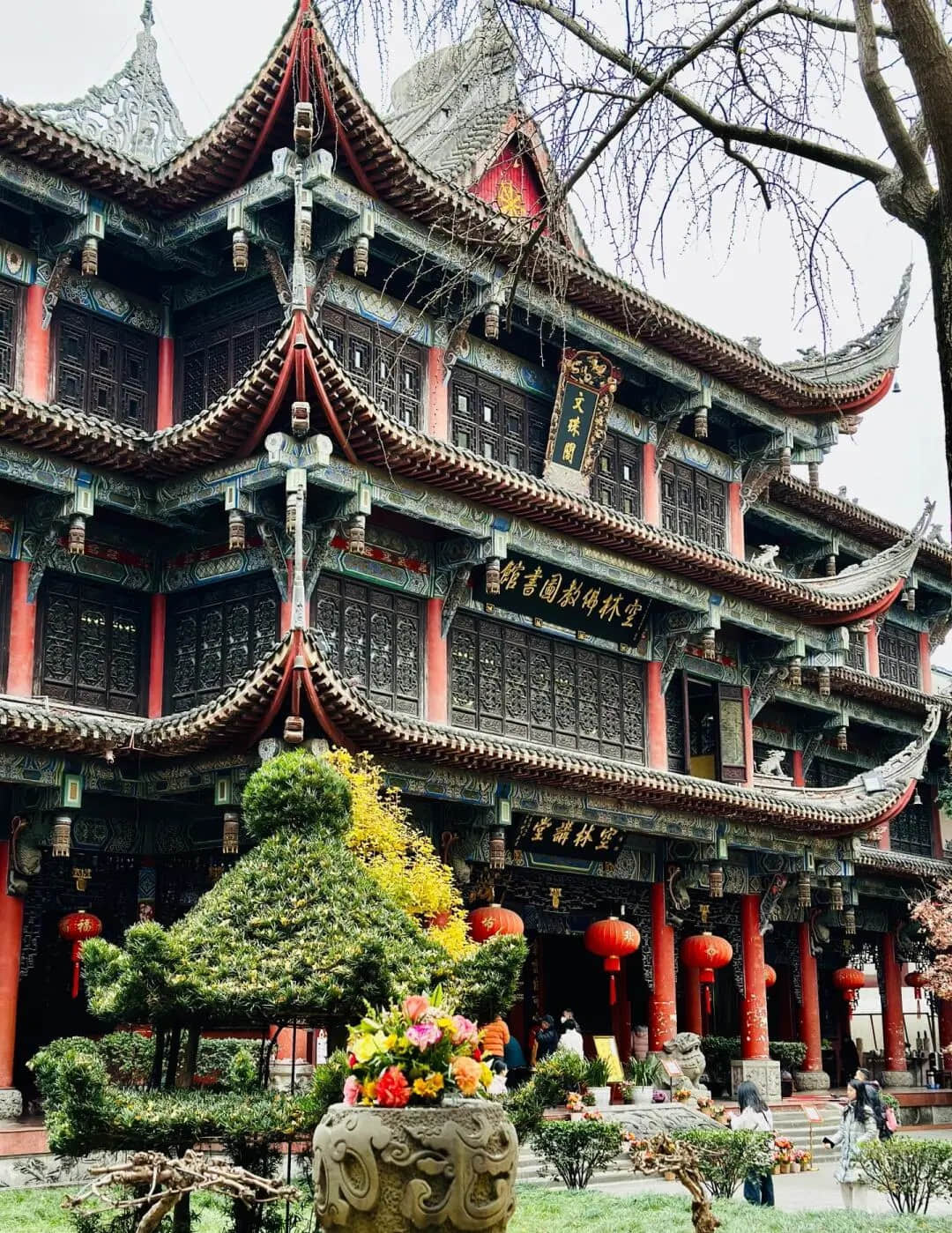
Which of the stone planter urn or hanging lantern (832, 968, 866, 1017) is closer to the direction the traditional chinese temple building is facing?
the stone planter urn

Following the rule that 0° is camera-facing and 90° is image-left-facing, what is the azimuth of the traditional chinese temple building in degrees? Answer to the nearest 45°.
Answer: approximately 315°
